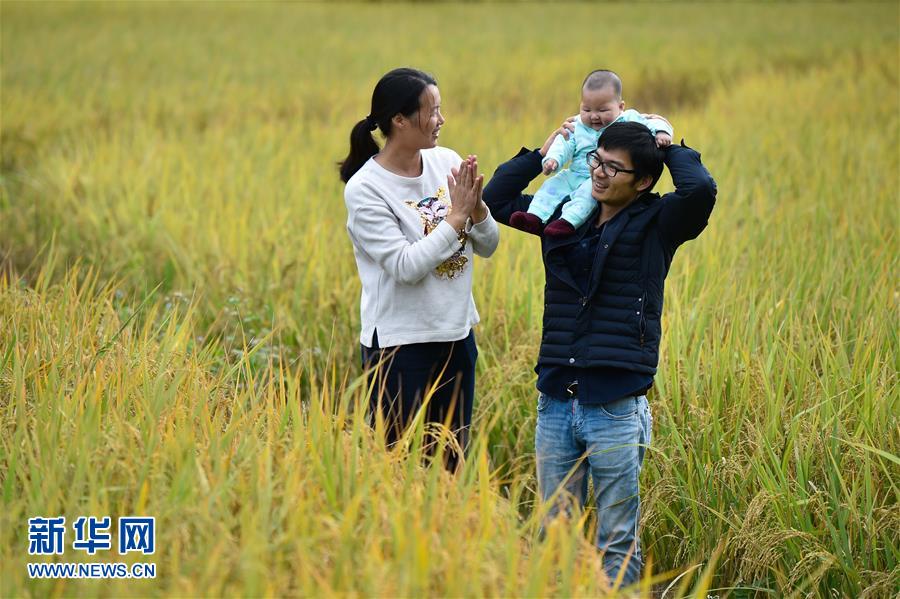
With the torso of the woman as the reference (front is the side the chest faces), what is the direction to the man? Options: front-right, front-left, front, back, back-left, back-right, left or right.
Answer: front

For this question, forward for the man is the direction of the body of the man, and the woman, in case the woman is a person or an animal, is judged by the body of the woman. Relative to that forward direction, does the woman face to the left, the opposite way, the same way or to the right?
to the left

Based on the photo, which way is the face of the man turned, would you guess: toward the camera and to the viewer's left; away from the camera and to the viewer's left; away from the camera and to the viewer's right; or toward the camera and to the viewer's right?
toward the camera and to the viewer's left

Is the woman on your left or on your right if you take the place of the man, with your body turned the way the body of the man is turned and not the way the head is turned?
on your right

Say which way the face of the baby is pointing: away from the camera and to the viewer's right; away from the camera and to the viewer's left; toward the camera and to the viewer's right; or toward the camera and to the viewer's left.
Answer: toward the camera and to the viewer's left

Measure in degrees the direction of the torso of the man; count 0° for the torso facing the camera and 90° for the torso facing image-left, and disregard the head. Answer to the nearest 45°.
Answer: approximately 45°

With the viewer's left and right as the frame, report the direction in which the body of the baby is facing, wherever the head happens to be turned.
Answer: facing the viewer and to the left of the viewer

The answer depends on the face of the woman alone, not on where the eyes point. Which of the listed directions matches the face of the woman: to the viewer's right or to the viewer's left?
to the viewer's right

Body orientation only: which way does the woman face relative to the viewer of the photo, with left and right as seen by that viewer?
facing the viewer and to the right of the viewer
